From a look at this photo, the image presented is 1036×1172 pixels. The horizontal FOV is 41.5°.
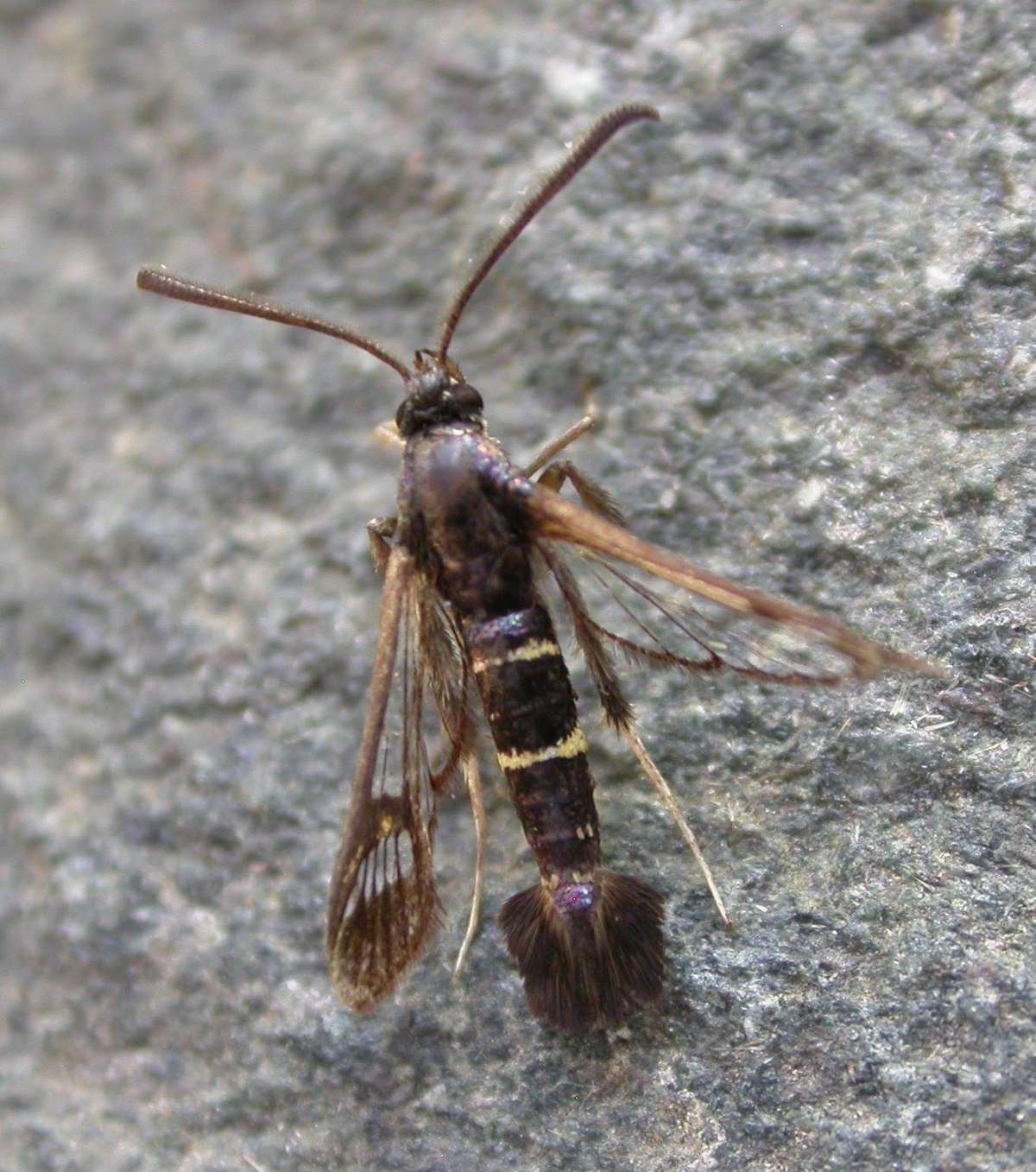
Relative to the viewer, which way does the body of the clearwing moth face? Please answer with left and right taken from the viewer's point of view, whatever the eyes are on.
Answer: facing away from the viewer
